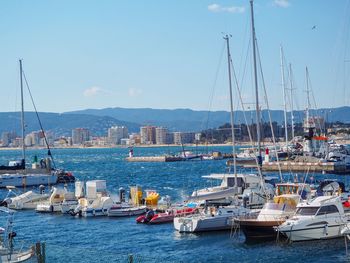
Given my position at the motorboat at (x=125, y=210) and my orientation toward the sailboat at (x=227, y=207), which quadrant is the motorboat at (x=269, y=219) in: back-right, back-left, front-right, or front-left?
front-right

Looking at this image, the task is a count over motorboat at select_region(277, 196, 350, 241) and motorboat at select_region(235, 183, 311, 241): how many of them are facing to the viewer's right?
0

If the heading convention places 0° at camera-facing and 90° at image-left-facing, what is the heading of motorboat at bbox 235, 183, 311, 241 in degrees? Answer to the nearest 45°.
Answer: approximately 45°
